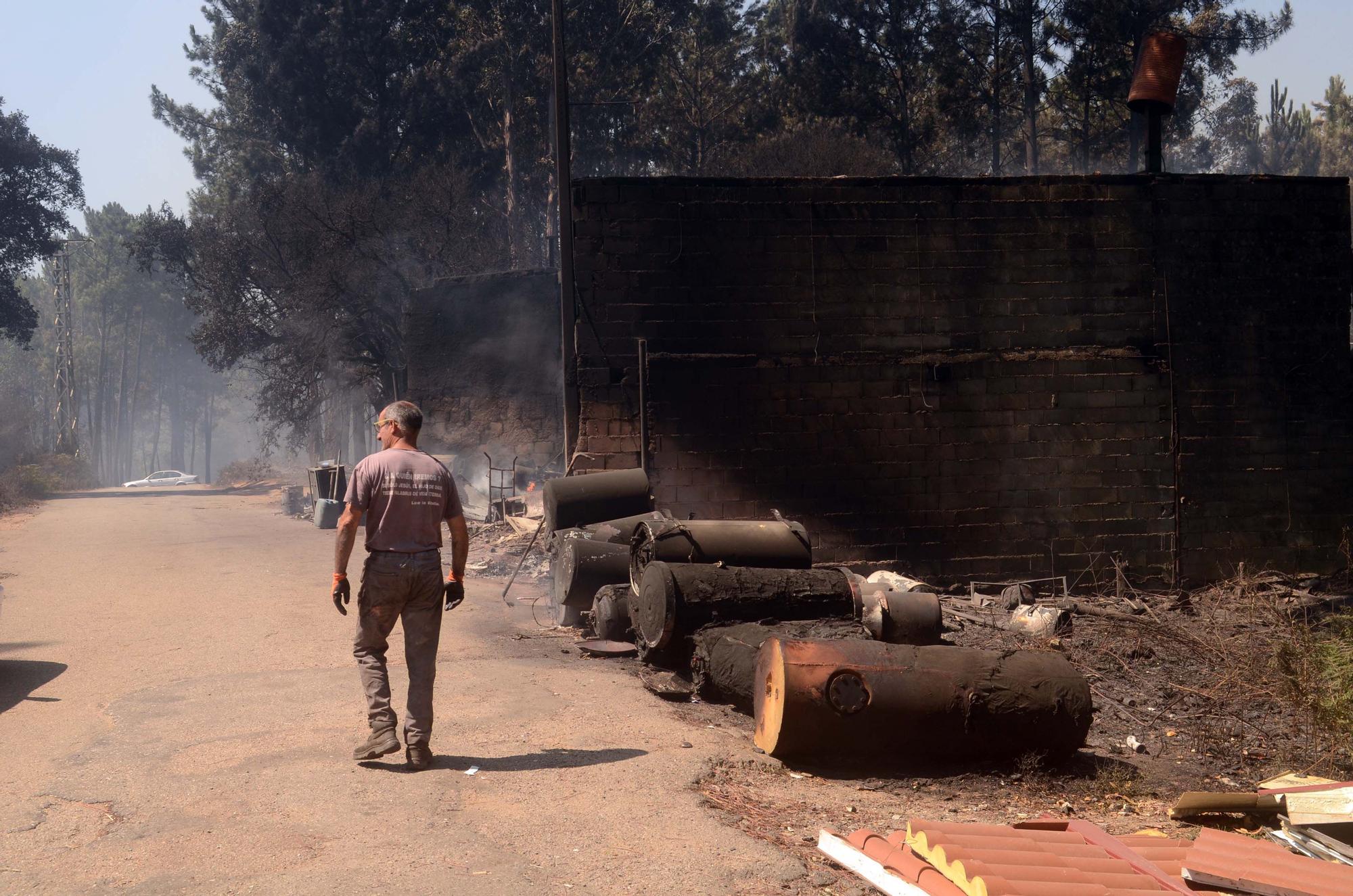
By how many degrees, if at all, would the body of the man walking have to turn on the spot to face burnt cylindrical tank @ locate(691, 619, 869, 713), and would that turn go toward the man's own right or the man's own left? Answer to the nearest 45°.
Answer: approximately 45° to the man's own right

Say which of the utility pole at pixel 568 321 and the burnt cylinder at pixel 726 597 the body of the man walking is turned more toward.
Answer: the utility pole

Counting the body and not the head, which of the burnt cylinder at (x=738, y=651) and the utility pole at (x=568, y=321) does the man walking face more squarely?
the utility pole

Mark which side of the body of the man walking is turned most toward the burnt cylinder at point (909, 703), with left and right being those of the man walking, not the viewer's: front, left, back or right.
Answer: right

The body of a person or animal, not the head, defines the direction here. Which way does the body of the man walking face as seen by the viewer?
away from the camera

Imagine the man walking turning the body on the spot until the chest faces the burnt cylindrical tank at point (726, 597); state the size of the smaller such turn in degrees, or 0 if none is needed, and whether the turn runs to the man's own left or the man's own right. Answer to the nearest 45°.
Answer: approximately 45° to the man's own right
